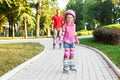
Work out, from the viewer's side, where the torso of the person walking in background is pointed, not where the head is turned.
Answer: toward the camera

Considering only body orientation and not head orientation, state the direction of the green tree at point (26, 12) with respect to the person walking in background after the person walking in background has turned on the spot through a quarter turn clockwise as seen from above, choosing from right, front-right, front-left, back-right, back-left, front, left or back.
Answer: right

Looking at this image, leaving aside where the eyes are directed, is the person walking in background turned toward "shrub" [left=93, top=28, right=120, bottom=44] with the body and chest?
no
